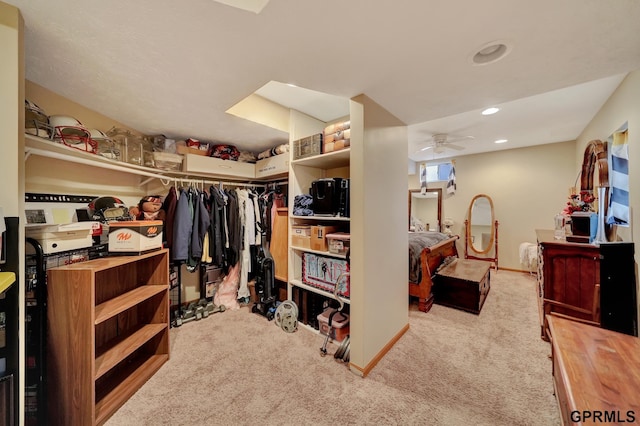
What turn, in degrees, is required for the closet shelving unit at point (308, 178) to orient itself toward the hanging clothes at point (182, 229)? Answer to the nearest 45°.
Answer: approximately 45° to its right

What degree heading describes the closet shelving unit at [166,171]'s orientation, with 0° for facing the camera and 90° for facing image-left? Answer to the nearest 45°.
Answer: approximately 315°

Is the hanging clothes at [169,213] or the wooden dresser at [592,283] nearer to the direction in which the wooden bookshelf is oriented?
the wooden dresser

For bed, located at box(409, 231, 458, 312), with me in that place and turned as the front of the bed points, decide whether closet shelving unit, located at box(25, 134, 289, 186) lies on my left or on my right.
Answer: on my right
